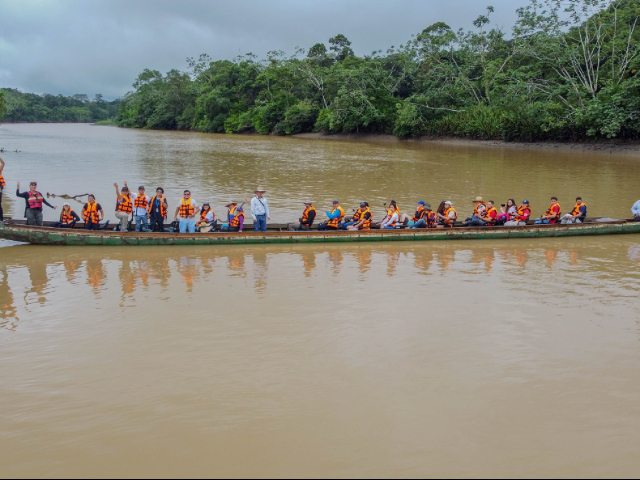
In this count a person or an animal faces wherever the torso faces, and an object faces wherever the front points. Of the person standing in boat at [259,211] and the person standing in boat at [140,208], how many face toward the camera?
2

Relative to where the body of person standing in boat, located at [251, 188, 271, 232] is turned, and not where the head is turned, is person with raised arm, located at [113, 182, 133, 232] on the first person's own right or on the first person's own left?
on the first person's own right

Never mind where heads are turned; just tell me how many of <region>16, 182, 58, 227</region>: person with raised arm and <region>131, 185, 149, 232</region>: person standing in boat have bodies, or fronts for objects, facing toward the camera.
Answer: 2

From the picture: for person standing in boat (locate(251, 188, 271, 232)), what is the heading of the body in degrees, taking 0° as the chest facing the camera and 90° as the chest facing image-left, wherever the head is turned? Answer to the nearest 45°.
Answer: approximately 0°
